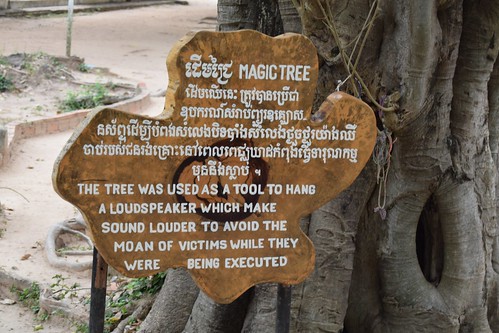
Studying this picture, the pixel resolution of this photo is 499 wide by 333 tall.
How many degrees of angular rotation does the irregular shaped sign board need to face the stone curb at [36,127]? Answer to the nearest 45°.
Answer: approximately 180°

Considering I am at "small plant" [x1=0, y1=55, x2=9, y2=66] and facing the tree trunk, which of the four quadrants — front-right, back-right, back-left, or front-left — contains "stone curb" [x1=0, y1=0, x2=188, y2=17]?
back-left

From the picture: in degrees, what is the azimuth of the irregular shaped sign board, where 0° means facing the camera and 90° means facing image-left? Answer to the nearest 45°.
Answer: approximately 0°

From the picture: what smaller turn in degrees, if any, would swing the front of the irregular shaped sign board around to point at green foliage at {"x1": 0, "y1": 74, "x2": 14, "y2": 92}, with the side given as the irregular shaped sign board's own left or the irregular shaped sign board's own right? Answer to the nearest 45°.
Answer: approximately 180°

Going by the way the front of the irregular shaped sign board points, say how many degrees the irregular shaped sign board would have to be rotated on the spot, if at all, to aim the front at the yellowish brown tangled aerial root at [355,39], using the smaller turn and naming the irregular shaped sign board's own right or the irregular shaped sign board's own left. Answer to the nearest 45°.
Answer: approximately 135° to the irregular shaped sign board's own left

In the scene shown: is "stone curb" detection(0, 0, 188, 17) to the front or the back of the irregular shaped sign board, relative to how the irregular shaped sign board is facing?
to the back

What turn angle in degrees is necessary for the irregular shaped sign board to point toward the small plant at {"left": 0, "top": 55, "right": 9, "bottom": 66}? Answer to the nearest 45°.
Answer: approximately 180°
